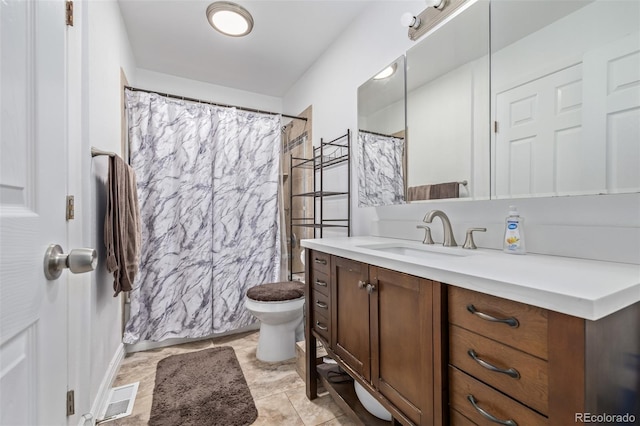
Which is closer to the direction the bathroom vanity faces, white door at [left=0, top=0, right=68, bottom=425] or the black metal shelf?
the white door

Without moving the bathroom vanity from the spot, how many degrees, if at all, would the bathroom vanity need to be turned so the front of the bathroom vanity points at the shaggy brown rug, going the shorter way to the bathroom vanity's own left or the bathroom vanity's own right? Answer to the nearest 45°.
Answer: approximately 45° to the bathroom vanity's own right

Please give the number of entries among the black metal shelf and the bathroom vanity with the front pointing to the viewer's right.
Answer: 0

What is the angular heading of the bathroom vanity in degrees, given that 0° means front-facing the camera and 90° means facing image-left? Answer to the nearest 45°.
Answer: approximately 45°

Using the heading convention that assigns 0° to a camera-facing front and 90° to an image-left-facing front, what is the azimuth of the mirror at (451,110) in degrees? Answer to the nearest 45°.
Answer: approximately 45°

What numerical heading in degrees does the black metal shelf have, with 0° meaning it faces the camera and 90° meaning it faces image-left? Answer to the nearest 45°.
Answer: approximately 45°

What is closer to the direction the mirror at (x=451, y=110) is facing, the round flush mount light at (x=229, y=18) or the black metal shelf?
the round flush mount light

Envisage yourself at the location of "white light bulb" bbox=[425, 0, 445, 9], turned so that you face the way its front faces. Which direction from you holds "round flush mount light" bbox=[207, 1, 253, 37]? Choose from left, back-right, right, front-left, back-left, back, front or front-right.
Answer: front-right
